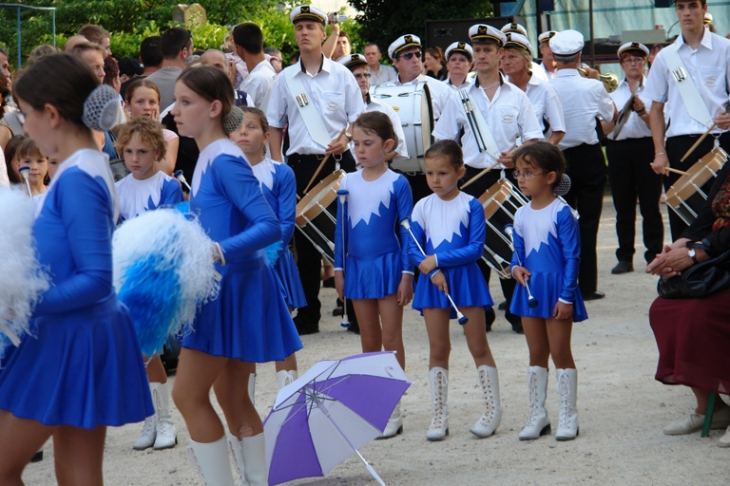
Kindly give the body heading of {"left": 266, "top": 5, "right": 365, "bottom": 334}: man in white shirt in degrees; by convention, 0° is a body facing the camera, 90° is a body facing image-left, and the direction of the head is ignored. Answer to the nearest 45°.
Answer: approximately 0°

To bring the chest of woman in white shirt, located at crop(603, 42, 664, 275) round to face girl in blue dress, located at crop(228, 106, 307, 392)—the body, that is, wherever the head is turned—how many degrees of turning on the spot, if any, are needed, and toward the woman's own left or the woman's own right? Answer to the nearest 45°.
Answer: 0° — they already face them

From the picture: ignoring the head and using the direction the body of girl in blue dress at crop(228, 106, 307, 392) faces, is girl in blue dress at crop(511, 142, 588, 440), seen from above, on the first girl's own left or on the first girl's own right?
on the first girl's own left

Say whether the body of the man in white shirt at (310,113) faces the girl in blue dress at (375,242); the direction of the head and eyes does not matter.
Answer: yes

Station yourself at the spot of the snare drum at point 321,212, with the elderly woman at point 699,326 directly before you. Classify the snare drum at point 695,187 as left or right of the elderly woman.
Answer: left

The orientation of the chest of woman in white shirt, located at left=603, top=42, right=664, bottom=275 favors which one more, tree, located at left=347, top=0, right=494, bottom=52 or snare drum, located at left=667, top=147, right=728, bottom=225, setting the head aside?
the snare drum

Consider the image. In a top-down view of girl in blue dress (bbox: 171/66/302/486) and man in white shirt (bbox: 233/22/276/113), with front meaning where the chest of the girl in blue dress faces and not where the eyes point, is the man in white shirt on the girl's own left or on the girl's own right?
on the girl's own right

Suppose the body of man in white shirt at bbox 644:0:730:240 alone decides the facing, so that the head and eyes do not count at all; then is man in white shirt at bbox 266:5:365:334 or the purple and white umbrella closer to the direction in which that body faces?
the purple and white umbrella

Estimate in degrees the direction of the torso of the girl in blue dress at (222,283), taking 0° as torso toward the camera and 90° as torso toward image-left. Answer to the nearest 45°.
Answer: approximately 90°

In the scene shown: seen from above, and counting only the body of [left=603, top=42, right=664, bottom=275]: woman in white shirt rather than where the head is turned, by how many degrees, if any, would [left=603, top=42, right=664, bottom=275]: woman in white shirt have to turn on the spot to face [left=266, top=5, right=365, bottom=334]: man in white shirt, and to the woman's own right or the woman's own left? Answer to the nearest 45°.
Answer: approximately 45° to the woman's own right

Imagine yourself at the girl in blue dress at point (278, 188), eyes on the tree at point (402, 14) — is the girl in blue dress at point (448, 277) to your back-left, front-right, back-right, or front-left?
back-right
